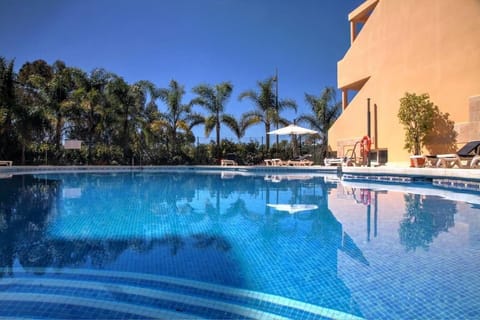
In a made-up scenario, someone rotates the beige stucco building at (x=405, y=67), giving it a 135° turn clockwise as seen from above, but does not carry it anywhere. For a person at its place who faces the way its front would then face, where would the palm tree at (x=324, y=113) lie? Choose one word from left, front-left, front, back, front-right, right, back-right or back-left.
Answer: left

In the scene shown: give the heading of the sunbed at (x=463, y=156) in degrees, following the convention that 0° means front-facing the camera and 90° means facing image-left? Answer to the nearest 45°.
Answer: approximately 90°

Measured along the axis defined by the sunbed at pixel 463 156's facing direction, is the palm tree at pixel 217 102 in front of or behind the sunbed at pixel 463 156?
in front

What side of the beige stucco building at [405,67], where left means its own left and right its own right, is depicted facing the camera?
left

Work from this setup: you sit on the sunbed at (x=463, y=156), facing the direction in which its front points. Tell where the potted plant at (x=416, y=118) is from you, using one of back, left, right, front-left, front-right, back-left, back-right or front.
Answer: front-right

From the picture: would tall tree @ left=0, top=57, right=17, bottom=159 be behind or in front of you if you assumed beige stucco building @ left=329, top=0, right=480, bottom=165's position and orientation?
in front

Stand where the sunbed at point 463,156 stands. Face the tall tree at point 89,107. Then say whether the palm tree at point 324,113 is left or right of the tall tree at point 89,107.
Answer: right

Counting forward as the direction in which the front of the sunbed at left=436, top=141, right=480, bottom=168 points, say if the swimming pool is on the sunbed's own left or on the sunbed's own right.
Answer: on the sunbed's own left
